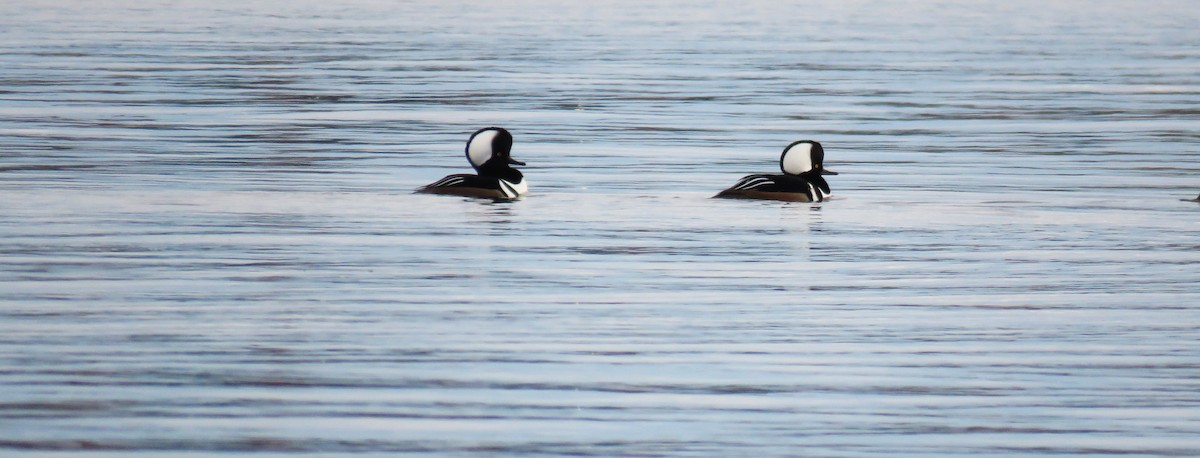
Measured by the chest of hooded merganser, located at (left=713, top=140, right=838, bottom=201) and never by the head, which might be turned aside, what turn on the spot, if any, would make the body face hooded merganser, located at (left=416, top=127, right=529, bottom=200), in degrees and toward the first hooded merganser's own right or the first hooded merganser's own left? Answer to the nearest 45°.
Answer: approximately 180°

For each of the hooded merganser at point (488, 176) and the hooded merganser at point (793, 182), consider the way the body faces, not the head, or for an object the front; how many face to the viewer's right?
2

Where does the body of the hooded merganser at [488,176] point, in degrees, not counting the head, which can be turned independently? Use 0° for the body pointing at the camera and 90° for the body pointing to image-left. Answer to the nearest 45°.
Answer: approximately 270°

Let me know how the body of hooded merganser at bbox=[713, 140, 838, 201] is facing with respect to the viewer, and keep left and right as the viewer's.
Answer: facing to the right of the viewer

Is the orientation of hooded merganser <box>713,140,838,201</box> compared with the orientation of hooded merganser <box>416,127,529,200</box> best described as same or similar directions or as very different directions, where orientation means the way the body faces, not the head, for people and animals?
same or similar directions

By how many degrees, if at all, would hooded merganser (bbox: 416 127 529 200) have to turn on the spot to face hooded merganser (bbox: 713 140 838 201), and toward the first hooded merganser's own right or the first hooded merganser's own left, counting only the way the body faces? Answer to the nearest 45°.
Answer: approximately 45° to the first hooded merganser's own right
